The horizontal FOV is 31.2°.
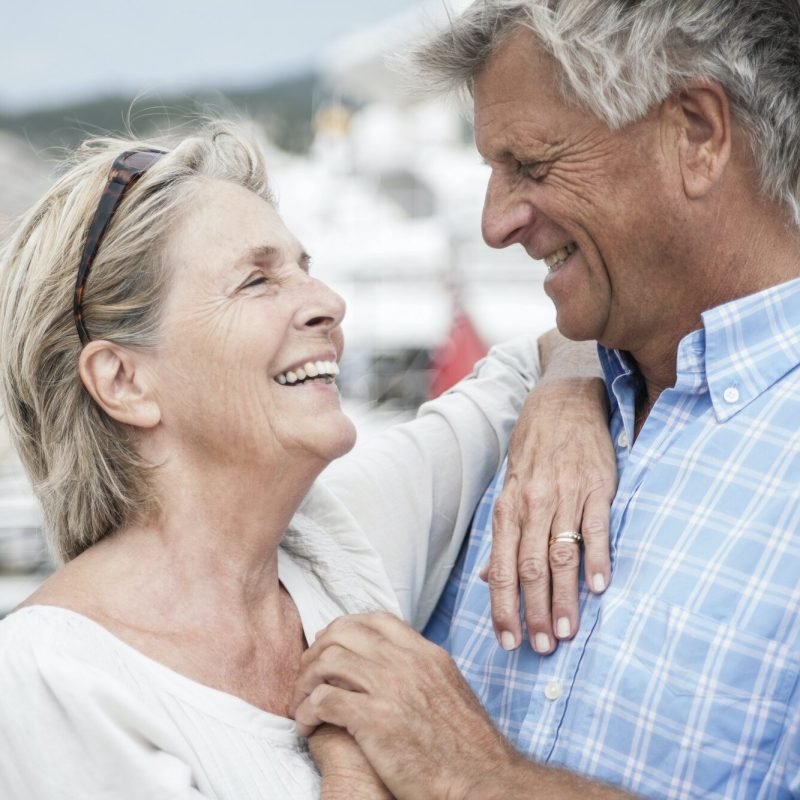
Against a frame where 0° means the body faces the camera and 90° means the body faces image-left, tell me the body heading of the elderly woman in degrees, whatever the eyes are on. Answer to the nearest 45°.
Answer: approximately 315°

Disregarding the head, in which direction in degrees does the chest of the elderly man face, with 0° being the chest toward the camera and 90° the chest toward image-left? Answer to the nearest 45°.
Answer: approximately 45°

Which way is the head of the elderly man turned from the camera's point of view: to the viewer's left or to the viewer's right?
to the viewer's left

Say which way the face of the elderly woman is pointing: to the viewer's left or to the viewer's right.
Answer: to the viewer's right
